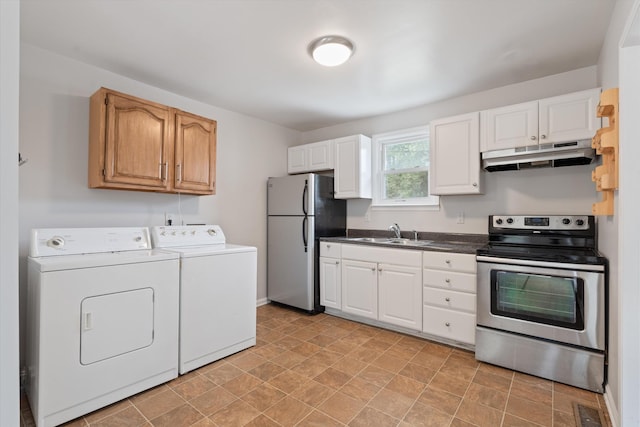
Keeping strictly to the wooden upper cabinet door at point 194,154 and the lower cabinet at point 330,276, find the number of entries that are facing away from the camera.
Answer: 0

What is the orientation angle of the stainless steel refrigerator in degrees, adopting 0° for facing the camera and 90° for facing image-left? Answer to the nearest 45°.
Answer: approximately 45°

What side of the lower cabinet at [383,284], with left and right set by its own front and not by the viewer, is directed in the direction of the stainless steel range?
left

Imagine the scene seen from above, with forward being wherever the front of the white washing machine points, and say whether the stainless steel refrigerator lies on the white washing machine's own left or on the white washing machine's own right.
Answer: on the white washing machine's own left

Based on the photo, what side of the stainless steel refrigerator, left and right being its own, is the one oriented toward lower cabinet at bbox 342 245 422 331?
left

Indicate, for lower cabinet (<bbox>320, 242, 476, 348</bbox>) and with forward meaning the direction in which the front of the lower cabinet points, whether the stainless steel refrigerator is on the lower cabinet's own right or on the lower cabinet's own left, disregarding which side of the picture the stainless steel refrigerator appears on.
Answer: on the lower cabinet's own right

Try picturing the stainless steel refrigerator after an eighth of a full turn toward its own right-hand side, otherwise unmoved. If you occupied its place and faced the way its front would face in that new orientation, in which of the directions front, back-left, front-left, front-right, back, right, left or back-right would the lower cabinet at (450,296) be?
back-left

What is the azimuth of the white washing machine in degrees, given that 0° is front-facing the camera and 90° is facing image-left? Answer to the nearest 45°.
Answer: approximately 315°
